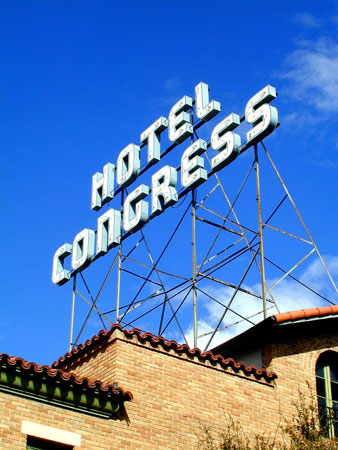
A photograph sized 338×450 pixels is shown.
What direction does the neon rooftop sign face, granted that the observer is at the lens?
facing the viewer and to the left of the viewer
